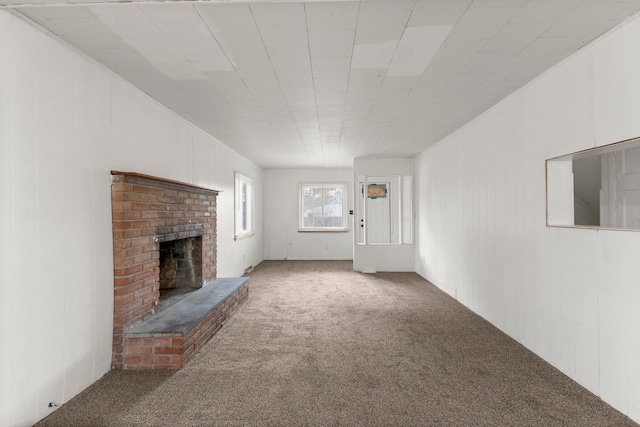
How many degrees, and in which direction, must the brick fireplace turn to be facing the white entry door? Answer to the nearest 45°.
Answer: approximately 90° to its left

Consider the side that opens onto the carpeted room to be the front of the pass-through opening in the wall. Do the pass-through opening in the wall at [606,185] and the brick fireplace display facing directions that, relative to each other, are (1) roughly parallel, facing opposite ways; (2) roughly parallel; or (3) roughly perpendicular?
roughly parallel, facing opposite ways

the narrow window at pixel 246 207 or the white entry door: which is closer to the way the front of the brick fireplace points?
the white entry door

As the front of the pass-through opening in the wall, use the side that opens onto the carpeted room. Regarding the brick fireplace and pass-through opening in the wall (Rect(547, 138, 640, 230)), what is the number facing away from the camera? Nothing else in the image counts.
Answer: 0

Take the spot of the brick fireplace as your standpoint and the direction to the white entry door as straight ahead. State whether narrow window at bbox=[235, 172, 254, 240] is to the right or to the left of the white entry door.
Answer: left

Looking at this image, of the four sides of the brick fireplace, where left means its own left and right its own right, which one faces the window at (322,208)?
left

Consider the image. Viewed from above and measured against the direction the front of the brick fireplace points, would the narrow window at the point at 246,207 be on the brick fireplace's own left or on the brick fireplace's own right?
on the brick fireplace's own left

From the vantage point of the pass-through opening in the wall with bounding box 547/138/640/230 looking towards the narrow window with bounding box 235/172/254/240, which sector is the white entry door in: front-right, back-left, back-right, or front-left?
front-right

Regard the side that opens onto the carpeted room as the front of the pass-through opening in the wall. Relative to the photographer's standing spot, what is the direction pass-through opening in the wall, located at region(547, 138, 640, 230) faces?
facing the viewer and to the left of the viewer

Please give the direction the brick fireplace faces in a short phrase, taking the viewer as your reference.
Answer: facing the viewer and to the right of the viewer

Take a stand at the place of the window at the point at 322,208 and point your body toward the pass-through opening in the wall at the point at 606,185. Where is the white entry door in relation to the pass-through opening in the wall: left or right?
left

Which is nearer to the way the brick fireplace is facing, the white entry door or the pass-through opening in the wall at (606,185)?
the pass-through opening in the wall
